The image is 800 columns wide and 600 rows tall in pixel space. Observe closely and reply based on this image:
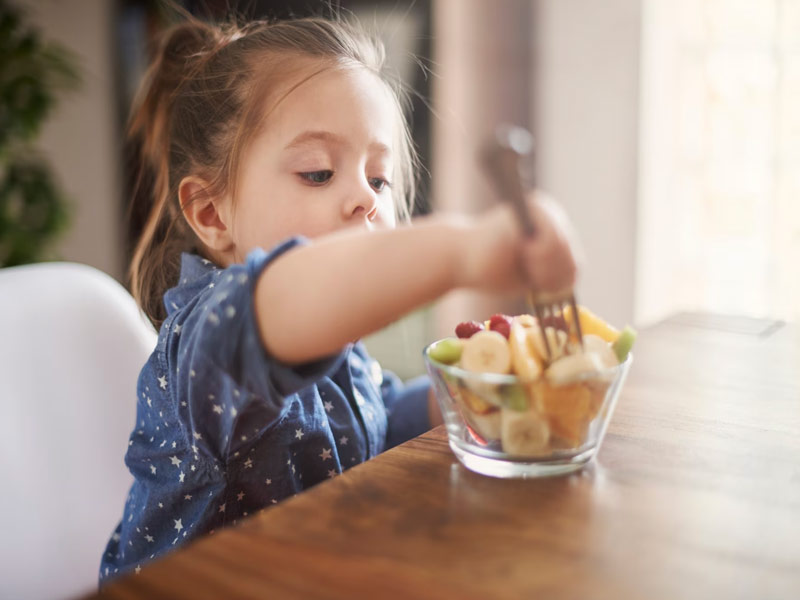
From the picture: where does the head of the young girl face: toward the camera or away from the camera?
toward the camera

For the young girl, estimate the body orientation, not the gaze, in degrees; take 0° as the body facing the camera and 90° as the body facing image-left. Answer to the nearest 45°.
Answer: approximately 315°

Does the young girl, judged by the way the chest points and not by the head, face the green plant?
no
